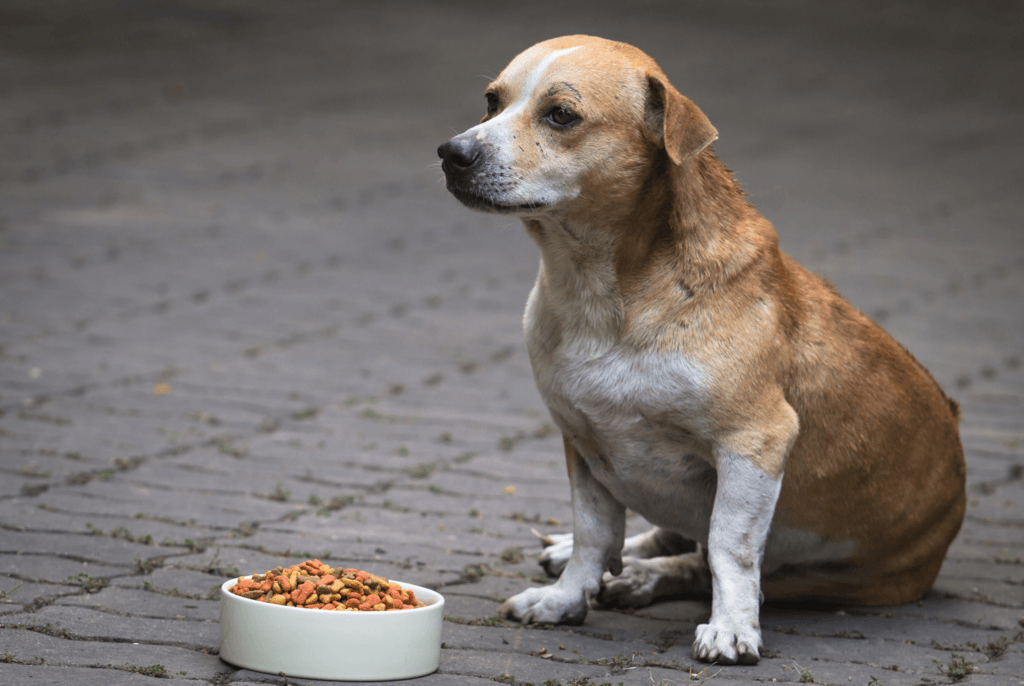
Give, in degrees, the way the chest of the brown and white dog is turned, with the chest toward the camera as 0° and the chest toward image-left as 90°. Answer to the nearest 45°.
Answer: approximately 45°

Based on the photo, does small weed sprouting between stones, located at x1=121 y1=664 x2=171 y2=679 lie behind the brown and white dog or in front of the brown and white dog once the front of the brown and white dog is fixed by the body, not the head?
in front

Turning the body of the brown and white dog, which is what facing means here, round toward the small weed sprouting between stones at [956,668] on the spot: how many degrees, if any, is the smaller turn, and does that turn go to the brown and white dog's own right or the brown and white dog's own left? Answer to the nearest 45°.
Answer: approximately 135° to the brown and white dog's own left

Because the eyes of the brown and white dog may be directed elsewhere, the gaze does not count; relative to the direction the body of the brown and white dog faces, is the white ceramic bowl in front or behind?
in front

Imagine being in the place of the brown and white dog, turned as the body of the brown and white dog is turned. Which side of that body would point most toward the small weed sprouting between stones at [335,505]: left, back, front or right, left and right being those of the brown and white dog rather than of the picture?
right

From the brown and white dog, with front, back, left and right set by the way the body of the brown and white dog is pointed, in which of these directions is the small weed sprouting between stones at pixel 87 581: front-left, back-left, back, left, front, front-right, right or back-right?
front-right

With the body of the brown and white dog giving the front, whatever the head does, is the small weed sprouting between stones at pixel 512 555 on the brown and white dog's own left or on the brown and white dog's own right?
on the brown and white dog's own right
